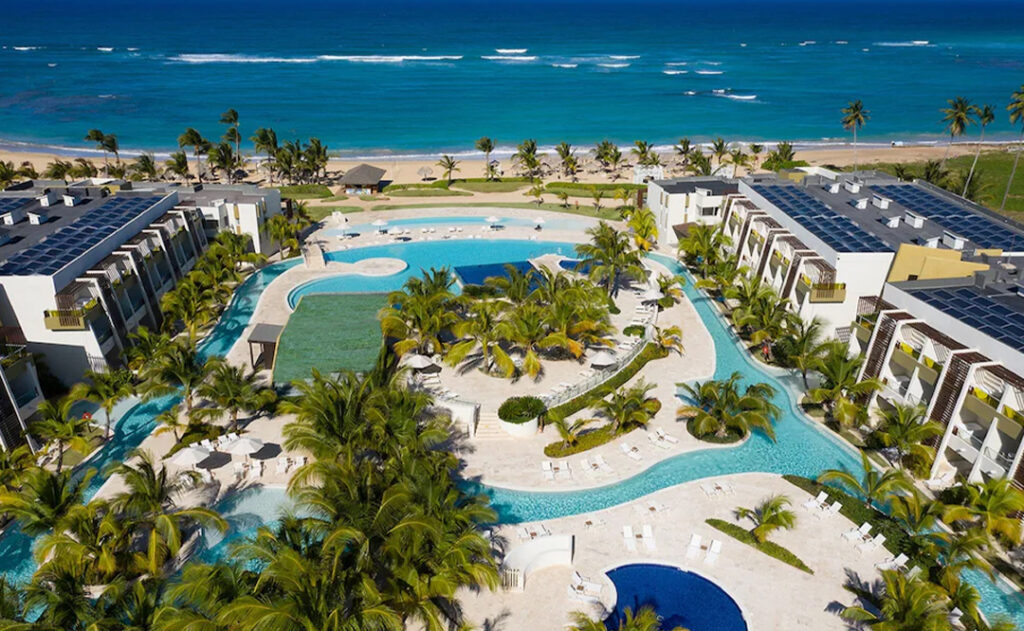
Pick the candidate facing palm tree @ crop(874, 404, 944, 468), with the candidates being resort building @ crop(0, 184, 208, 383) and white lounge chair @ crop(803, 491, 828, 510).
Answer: the resort building

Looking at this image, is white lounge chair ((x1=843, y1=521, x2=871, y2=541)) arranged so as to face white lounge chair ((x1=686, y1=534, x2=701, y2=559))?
yes

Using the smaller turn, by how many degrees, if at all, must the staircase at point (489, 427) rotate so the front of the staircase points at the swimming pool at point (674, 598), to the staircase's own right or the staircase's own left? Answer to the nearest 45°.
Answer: approximately 45° to the staircase's own left

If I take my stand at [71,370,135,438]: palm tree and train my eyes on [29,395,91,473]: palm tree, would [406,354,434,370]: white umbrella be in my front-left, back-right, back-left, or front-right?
back-left

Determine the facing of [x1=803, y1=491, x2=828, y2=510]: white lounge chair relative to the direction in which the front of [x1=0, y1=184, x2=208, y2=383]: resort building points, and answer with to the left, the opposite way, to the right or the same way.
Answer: the opposite way

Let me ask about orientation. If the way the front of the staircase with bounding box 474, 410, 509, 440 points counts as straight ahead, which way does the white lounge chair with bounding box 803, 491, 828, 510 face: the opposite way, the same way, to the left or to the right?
to the right

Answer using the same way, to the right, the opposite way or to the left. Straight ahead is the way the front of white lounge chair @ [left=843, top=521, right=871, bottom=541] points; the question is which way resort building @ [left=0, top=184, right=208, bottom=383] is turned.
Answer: the opposite way

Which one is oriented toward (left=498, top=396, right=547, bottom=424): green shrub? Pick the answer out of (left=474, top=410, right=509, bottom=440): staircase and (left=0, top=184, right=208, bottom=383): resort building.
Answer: the resort building

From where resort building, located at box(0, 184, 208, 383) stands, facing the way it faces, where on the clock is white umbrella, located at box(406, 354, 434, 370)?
The white umbrella is roughly at 12 o'clock from the resort building.

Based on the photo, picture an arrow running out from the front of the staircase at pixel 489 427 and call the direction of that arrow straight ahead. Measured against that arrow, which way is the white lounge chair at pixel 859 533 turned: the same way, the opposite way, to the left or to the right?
to the right

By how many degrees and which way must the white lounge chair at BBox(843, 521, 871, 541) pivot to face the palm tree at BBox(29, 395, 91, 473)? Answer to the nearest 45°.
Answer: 0° — it already faces it

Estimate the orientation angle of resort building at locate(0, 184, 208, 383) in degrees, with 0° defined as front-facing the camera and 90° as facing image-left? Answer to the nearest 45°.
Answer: approximately 315°

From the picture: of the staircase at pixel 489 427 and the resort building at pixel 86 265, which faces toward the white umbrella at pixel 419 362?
the resort building

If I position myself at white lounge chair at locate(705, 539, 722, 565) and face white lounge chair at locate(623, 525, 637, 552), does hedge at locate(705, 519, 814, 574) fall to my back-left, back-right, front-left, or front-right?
back-right

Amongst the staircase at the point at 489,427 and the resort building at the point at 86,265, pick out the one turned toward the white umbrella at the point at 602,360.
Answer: the resort building
